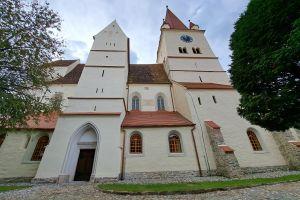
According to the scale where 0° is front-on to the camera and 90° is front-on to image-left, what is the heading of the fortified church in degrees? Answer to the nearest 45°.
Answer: approximately 0°

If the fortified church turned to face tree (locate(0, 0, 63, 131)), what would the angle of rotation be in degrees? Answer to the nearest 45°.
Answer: approximately 45° to its right

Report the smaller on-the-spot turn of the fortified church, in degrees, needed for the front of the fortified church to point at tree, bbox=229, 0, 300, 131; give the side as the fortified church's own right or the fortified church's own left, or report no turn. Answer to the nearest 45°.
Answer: approximately 45° to the fortified church's own left
